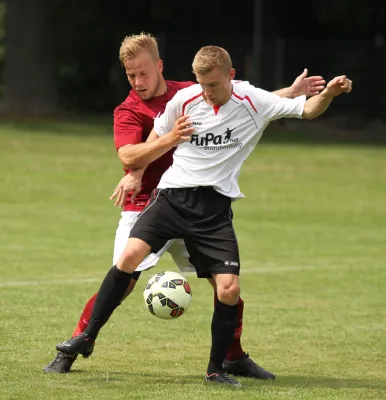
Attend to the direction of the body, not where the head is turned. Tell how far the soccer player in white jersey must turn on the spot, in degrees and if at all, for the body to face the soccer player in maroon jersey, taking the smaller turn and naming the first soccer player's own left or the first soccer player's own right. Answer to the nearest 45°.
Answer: approximately 135° to the first soccer player's own right

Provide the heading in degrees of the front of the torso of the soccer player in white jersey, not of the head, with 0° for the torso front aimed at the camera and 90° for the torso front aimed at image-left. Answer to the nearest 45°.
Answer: approximately 0°
